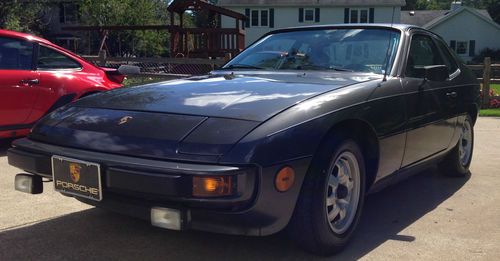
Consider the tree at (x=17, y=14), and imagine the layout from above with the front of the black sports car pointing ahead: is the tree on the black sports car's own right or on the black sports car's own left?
on the black sports car's own right

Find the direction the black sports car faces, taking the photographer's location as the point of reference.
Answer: facing the viewer and to the left of the viewer

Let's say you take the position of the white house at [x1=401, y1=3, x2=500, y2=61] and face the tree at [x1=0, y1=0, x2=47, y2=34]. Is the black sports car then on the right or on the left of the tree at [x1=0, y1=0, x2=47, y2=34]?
left

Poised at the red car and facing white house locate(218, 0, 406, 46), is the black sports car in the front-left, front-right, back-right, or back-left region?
back-right

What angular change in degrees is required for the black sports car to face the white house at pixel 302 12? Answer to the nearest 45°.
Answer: approximately 135° to its right

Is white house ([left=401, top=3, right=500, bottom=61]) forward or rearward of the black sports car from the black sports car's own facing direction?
rearward

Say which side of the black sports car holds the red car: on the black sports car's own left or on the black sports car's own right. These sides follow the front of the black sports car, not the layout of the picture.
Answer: on the black sports car's own right
